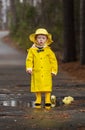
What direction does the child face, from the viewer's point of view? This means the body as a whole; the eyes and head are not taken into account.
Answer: toward the camera

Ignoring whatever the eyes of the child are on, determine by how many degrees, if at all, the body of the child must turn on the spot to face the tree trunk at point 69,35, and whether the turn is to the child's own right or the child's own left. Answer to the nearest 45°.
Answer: approximately 180°

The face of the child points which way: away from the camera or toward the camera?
toward the camera
